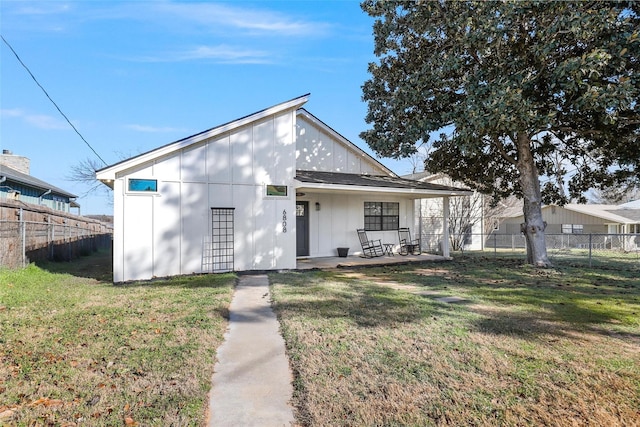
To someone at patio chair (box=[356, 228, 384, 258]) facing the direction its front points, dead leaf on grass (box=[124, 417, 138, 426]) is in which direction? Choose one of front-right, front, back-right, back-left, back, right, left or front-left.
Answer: front-right

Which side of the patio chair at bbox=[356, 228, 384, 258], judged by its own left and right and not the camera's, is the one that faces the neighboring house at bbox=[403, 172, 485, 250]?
left

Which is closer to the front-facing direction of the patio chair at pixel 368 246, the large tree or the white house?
the large tree

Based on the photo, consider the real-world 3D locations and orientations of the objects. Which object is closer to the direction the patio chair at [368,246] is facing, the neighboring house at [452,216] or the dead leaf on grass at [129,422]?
the dead leaf on grass

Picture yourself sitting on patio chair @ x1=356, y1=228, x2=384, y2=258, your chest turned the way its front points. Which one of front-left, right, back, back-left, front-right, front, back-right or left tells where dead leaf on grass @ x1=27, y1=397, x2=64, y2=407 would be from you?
front-right

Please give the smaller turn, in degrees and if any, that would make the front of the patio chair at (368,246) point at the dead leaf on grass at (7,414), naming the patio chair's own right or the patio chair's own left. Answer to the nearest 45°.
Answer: approximately 45° to the patio chair's own right

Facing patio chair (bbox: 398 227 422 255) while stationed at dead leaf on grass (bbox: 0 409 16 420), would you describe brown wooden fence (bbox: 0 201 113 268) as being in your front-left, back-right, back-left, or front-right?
front-left

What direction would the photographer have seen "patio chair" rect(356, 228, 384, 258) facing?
facing the viewer and to the right of the viewer

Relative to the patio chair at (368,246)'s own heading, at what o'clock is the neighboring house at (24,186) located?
The neighboring house is roughly at 5 o'clock from the patio chair.

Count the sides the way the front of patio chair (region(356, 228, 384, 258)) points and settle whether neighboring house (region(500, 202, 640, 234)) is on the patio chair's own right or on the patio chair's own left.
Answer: on the patio chair's own left

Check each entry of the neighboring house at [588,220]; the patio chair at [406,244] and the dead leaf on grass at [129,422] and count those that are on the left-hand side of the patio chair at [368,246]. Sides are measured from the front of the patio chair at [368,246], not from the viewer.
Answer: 2
